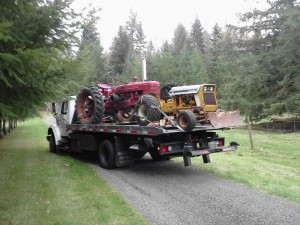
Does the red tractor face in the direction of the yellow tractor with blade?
yes

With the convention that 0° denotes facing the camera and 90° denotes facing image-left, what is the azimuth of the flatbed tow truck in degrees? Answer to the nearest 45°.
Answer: approximately 135°

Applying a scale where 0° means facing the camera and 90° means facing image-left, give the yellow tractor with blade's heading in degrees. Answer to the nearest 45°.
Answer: approximately 315°
